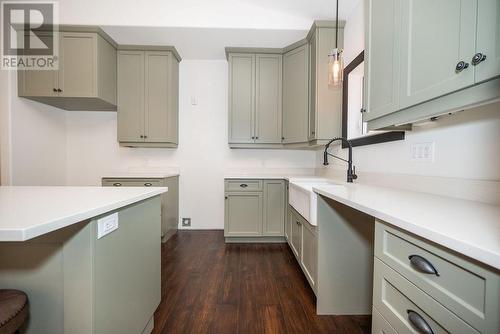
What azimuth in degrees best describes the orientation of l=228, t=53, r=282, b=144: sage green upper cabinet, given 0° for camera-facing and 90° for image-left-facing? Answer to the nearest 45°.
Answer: approximately 0°

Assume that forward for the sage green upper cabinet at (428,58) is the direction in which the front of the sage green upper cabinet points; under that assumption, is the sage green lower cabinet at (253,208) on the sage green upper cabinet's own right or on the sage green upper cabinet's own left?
on the sage green upper cabinet's own right

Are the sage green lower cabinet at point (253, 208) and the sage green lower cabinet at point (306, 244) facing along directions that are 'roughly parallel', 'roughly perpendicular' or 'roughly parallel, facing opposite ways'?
roughly perpendicular

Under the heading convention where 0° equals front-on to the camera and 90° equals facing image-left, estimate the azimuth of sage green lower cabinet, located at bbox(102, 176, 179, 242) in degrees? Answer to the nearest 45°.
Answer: approximately 0°

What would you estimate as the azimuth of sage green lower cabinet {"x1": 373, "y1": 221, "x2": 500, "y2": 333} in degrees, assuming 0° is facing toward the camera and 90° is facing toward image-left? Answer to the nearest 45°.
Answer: approximately 45°

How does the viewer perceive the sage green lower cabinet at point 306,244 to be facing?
facing to the left of the viewer
